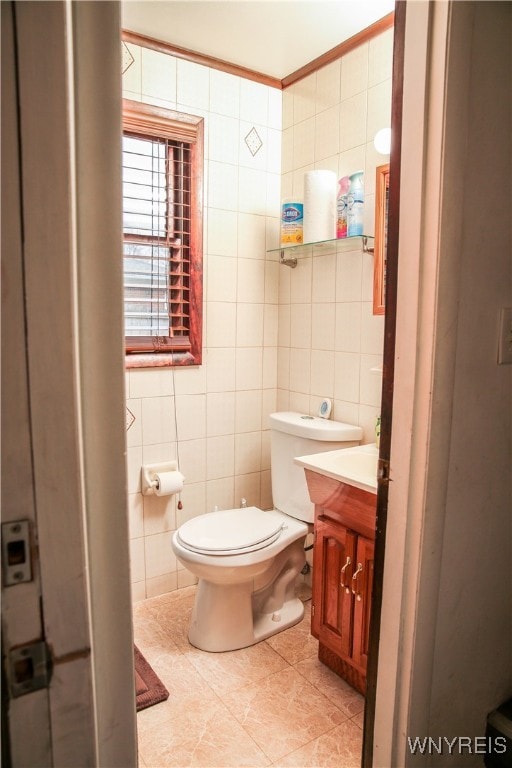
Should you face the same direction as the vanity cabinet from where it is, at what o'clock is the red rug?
The red rug is roughly at 1 o'clock from the vanity cabinet.

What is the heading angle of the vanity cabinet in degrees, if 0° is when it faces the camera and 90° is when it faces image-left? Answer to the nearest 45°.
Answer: approximately 45°

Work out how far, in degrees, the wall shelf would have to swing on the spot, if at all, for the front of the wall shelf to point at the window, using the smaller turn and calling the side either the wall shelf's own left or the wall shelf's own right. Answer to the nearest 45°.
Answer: approximately 45° to the wall shelf's own right

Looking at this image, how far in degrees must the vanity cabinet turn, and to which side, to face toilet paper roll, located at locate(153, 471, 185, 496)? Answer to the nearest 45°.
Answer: approximately 90° to its right
